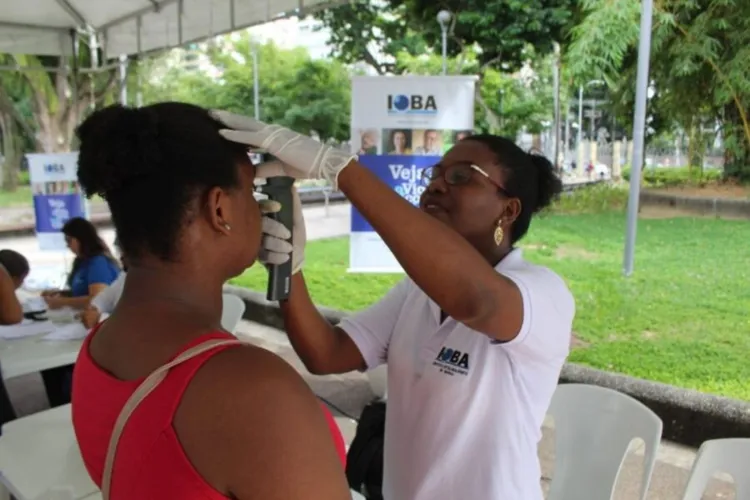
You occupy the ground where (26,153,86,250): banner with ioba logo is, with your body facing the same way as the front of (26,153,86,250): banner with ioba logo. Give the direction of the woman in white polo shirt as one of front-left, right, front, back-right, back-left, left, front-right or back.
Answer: front

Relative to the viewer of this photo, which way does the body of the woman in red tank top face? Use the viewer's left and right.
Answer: facing away from the viewer and to the right of the viewer

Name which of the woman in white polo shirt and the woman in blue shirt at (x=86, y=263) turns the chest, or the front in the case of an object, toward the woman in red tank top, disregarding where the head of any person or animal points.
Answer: the woman in white polo shirt

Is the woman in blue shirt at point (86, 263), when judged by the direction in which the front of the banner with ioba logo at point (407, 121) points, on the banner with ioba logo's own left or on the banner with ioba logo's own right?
on the banner with ioba logo's own right

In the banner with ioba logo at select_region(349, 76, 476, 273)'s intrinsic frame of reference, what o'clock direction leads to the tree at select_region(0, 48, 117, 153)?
The tree is roughly at 4 o'clock from the banner with ioba logo.

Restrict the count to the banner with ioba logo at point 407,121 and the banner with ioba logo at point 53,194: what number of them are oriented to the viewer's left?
0

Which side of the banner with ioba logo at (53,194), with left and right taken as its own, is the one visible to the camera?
front

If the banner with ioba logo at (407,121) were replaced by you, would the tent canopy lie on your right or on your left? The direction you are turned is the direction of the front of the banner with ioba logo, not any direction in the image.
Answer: on your right

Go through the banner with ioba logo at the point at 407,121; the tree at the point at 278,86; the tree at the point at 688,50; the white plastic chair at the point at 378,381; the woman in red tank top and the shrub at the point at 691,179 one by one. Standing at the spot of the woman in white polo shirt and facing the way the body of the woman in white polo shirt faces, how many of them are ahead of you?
1
